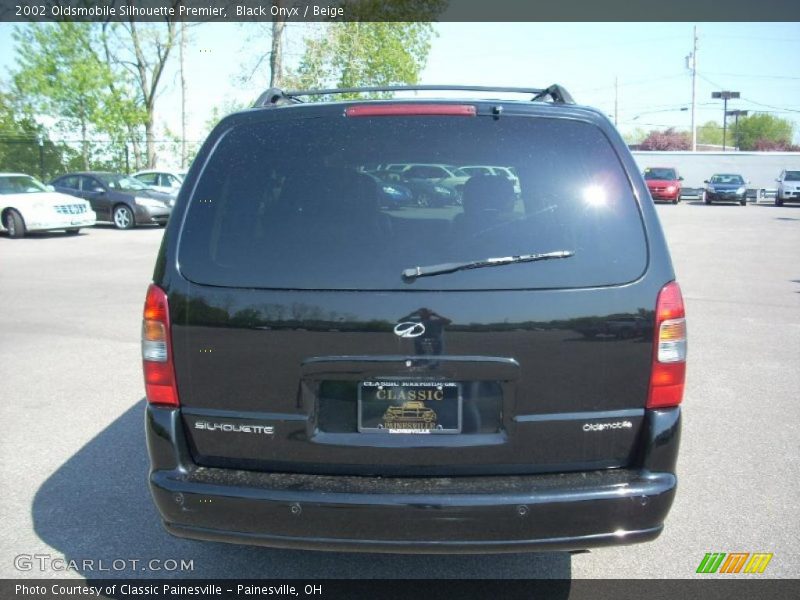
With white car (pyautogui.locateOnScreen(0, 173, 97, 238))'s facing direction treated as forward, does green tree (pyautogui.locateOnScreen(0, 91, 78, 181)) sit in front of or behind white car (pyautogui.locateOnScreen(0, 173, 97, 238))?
behind

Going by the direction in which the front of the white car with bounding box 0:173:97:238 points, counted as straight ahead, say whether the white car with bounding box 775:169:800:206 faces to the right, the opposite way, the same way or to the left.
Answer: to the right

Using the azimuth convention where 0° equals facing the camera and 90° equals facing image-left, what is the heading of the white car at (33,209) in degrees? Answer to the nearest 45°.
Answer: approximately 315°

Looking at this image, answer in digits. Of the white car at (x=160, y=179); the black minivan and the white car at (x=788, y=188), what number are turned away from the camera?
1

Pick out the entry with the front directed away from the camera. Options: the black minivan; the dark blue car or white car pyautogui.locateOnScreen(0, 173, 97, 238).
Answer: the black minivan

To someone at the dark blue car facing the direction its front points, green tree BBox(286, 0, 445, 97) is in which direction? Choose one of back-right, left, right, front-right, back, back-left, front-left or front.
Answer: front-right

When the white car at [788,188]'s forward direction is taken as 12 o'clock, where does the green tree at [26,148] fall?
The green tree is roughly at 2 o'clock from the white car.

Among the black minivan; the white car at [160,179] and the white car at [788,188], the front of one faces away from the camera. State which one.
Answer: the black minivan

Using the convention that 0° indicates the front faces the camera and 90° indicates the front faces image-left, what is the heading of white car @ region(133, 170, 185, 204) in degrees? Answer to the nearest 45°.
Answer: approximately 315°

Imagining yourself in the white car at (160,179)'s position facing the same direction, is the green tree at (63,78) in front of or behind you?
behind

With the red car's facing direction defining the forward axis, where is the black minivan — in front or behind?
in front

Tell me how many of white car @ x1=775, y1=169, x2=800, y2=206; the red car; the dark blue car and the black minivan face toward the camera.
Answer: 3

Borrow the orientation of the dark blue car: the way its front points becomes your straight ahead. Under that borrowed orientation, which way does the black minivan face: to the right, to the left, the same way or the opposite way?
the opposite way
